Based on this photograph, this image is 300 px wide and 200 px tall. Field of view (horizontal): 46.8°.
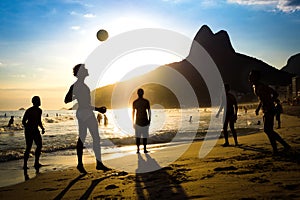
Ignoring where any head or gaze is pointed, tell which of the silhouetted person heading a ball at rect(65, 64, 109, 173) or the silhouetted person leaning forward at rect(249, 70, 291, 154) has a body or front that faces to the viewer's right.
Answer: the silhouetted person heading a ball at rect(65, 64, 109, 173)

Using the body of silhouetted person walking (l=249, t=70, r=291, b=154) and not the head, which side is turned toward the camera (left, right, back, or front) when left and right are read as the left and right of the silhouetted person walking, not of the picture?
left

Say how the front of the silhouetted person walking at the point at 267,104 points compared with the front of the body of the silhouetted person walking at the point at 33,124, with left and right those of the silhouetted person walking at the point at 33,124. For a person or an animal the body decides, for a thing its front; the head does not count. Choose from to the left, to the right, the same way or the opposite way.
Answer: the opposite way

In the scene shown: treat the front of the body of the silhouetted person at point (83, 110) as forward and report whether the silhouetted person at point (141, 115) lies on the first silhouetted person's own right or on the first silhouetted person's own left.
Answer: on the first silhouetted person's own left

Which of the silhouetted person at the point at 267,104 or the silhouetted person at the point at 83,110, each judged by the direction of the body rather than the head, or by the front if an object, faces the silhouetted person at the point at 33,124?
the silhouetted person at the point at 267,104

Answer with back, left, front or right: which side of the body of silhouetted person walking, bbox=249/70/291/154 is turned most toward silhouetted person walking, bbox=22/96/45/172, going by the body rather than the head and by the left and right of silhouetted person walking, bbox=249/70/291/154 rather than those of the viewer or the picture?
front

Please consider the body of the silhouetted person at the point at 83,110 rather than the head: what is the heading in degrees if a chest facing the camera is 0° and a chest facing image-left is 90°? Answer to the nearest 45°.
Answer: approximately 270°

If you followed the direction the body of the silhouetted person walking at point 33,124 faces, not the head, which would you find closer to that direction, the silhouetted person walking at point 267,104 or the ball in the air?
the silhouetted person walking

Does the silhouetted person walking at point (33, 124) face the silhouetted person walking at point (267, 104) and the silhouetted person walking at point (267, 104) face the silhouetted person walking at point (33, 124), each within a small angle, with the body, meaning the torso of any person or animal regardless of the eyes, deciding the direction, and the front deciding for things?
yes
